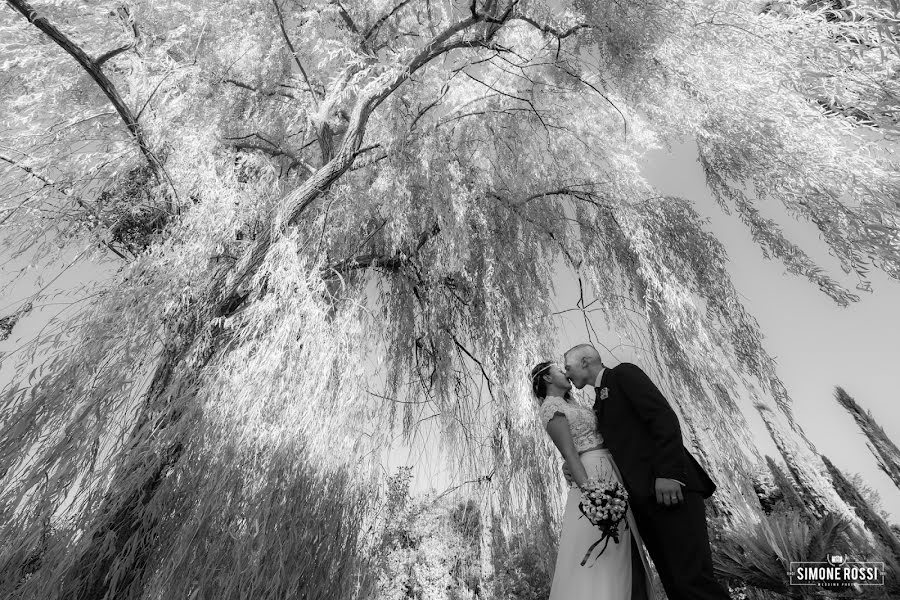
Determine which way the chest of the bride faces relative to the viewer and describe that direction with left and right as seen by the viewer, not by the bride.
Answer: facing the viewer and to the right of the viewer

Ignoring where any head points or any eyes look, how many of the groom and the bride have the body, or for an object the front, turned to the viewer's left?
1

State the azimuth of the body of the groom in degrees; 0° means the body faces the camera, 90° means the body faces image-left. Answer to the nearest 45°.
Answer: approximately 90°

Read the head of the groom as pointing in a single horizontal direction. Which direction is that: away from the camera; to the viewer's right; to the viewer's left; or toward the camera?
to the viewer's left

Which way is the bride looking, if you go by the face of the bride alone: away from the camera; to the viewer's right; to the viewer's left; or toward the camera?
to the viewer's right
